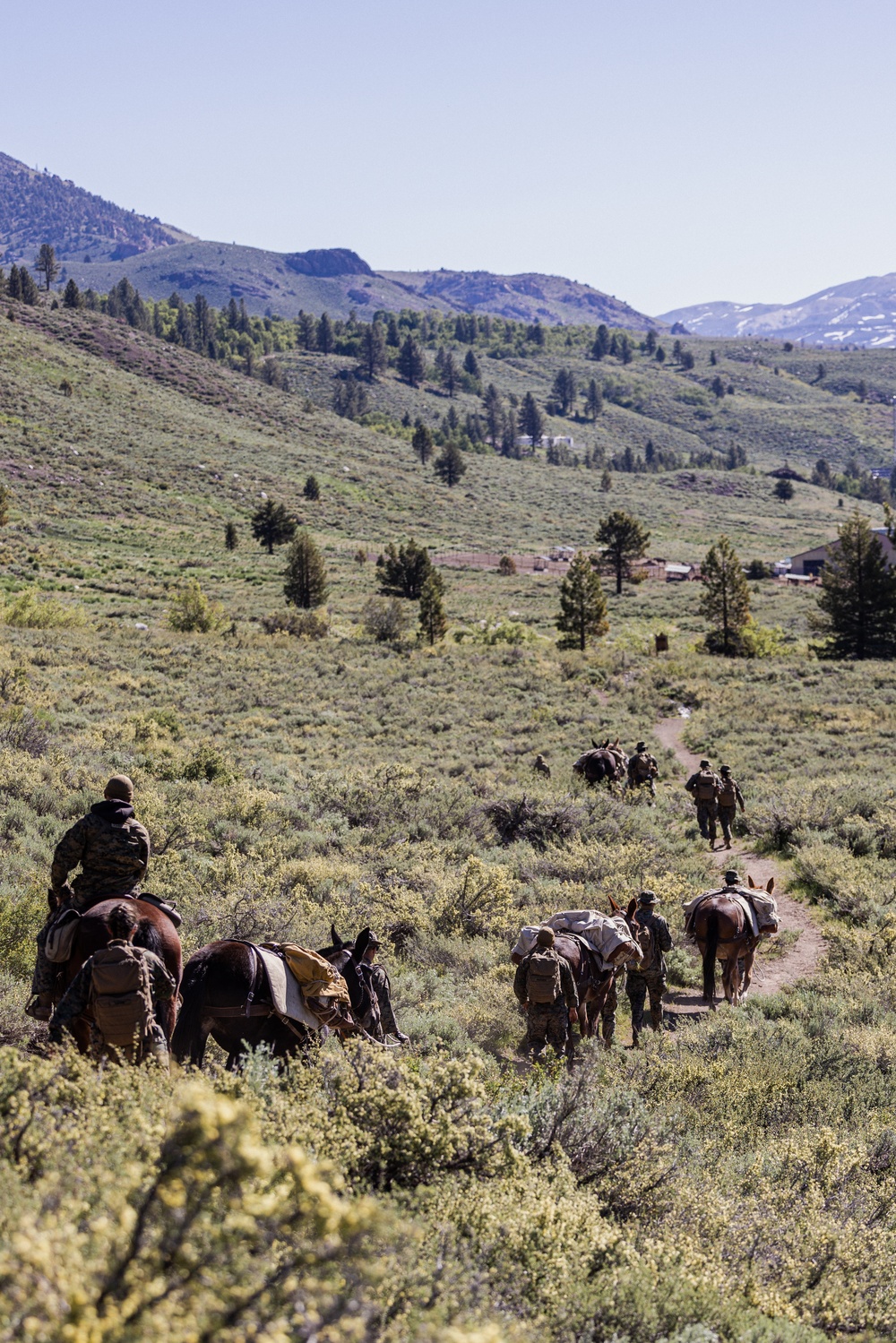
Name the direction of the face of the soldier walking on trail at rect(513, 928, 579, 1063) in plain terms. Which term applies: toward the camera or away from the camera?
away from the camera

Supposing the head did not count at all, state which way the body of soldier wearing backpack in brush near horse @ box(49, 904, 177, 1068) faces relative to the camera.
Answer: away from the camera

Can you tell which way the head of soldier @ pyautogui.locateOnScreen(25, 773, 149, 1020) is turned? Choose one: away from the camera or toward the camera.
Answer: away from the camera

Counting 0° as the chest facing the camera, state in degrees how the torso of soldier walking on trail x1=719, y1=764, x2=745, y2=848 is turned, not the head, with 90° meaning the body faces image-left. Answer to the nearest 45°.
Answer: approximately 180°

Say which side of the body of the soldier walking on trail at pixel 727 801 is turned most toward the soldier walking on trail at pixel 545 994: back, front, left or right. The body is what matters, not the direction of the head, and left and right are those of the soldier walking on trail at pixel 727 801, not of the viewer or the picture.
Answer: back

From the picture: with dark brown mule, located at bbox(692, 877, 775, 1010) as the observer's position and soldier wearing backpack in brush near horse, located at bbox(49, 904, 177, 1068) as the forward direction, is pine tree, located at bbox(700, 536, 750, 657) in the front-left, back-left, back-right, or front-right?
back-right

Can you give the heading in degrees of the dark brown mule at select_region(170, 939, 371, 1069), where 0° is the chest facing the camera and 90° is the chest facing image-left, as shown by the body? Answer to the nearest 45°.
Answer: approximately 225°

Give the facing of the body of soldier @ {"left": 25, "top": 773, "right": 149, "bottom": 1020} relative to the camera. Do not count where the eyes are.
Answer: away from the camera

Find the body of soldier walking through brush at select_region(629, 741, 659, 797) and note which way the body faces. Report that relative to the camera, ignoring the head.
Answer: away from the camera

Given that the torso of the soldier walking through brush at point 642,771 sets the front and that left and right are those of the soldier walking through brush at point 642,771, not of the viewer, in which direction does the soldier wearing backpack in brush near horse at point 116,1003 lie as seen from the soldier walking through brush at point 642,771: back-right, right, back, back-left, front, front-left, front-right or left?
back

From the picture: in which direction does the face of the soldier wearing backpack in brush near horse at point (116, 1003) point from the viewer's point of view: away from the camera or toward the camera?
away from the camera

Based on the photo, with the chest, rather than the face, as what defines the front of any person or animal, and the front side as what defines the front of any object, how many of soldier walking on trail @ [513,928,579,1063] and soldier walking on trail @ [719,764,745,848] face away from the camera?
2

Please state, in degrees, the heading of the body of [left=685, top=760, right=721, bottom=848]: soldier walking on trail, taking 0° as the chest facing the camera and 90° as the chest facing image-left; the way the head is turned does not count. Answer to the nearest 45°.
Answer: approximately 180°

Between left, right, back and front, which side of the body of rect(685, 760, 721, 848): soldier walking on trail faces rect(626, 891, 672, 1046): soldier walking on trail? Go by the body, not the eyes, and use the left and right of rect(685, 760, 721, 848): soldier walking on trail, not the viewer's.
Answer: back

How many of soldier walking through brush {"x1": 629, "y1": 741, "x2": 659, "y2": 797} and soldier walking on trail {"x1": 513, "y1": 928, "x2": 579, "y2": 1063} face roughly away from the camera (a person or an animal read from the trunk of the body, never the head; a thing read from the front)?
2

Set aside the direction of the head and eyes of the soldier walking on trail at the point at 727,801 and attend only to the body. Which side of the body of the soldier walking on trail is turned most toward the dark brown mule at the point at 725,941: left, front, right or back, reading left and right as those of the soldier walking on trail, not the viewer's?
back
